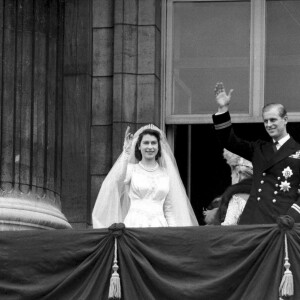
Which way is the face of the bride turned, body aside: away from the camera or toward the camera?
toward the camera

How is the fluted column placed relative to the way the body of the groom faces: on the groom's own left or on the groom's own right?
on the groom's own right

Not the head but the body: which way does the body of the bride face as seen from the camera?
toward the camera

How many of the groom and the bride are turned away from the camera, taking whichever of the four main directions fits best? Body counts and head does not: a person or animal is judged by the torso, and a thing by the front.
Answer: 0

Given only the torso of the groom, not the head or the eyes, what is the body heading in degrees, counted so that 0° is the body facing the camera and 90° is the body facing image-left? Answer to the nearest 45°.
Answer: approximately 45°

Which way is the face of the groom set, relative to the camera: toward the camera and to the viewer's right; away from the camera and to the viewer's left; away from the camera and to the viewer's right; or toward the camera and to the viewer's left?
toward the camera and to the viewer's left

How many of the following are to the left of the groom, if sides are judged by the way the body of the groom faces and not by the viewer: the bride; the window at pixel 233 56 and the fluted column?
0
